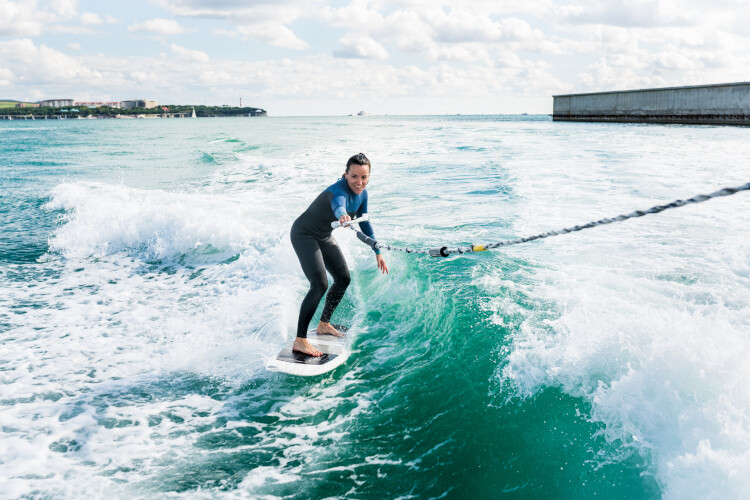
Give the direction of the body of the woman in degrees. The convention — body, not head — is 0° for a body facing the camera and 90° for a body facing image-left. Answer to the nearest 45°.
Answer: approximately 315°

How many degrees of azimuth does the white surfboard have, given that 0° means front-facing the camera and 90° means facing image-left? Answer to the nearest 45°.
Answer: approximately 45°
